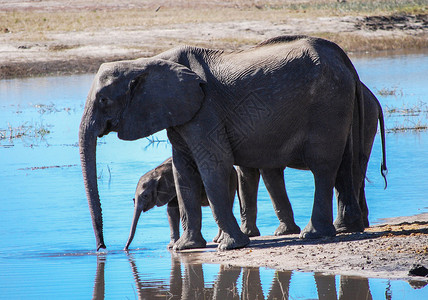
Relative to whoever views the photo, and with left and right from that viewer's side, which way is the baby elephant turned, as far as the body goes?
facing to the left of the viewer

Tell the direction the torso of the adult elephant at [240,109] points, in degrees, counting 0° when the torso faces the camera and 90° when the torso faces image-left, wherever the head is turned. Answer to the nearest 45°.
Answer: approximately 90°
